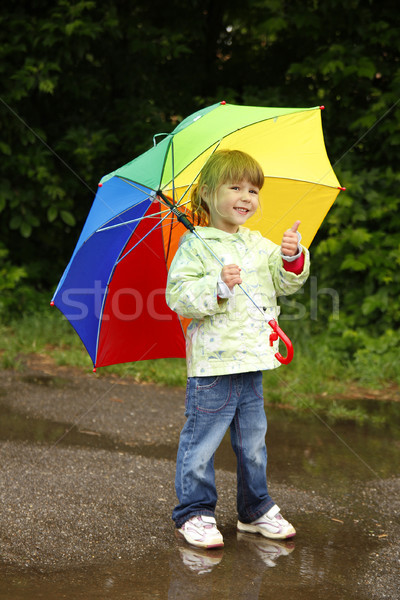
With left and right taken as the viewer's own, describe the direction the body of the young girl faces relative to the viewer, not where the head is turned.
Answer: facing the viewer and to the right of the viewer
